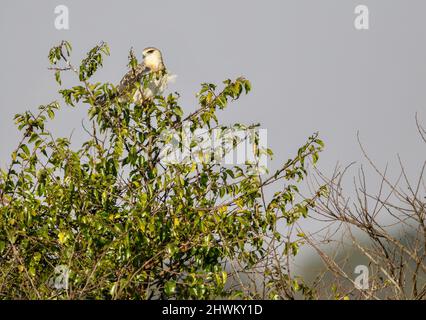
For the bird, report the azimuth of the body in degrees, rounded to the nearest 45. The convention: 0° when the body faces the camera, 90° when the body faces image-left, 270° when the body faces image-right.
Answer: approximately 315°
